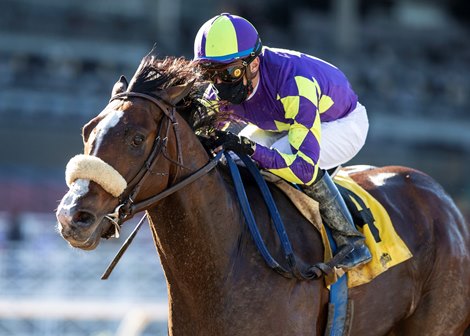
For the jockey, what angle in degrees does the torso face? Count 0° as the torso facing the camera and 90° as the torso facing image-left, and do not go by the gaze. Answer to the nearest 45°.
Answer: approximately 45°
